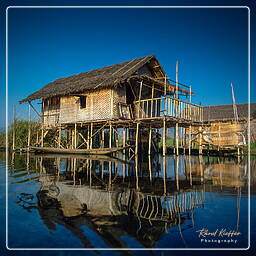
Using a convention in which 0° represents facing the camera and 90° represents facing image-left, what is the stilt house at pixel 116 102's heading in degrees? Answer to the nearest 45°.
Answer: approximately 315°

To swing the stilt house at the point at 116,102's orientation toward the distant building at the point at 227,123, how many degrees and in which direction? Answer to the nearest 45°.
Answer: approximately 90° to its left
